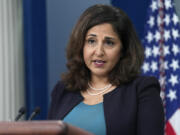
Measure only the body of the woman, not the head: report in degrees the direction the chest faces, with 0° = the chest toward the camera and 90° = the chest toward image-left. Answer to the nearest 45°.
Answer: approximately 45°

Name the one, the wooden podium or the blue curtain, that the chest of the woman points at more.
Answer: the wooden podium

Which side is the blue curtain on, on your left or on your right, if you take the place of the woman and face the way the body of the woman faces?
on your right

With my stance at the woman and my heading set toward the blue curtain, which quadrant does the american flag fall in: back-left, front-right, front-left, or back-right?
front-right

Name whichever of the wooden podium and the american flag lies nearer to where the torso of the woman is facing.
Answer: the wooden podium
